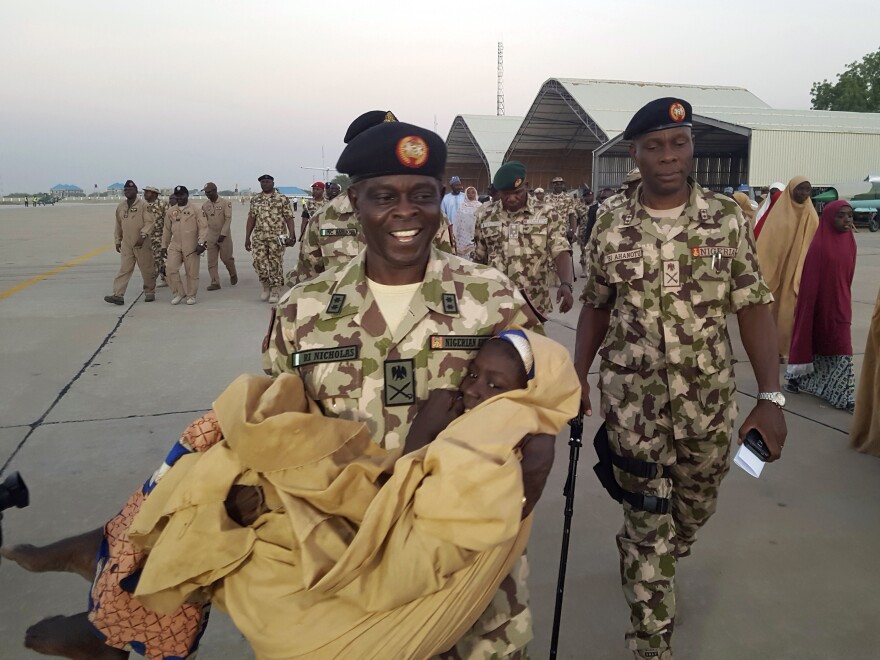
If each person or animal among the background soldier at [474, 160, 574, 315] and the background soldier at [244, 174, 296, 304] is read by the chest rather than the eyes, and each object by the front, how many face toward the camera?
2

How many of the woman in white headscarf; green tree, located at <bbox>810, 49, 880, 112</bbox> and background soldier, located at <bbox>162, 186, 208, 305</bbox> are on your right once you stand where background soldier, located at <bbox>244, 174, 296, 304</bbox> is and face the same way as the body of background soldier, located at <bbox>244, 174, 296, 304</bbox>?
1

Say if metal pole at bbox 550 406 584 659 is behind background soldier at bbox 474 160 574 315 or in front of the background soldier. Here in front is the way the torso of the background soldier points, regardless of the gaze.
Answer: in front

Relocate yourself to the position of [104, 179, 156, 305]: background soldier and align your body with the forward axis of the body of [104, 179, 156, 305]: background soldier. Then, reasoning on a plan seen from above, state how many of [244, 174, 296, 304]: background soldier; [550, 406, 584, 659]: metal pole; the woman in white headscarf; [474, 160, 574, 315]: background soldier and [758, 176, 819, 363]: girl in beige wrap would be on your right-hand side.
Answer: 0

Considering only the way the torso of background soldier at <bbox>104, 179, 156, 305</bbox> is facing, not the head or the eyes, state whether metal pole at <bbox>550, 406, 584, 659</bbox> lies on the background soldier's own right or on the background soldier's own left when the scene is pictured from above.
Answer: on the background soldier's own left

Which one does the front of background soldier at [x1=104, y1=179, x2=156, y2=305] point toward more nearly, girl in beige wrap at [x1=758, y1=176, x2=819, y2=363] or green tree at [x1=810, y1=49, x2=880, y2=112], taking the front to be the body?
the girl in beige wrap

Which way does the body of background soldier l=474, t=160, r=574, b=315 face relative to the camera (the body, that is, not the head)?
toward the camera

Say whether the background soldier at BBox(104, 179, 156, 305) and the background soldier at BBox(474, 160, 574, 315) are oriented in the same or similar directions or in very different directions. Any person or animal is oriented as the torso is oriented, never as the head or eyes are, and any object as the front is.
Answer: same or similar directions

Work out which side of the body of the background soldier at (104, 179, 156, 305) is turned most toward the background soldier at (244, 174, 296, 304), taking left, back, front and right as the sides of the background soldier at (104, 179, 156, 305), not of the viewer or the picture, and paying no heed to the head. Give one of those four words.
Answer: left

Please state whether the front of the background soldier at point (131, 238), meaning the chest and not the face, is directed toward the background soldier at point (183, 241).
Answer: no

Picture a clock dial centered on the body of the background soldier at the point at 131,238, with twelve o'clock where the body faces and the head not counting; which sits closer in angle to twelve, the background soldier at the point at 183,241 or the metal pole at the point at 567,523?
the metal pole

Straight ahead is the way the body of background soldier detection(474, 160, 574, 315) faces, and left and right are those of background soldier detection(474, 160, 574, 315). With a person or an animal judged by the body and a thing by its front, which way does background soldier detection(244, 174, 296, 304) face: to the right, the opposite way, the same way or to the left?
the same way

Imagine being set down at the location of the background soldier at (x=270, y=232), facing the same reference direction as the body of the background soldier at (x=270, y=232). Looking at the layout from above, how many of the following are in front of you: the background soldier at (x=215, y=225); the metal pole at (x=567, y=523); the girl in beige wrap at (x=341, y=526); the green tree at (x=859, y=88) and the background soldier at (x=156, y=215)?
2

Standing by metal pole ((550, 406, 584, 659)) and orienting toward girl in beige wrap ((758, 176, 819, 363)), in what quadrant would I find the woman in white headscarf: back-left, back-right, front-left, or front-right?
front-left

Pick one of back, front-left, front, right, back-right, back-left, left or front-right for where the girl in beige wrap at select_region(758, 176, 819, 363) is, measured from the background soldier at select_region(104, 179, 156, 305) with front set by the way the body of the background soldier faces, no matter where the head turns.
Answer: left

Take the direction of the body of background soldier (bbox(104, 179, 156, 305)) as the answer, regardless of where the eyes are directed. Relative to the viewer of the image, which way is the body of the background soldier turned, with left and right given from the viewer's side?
facing the viewer and to the left of the viewer

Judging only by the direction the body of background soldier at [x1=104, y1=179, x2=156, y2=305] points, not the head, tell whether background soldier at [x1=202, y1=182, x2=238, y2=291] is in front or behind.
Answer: behind

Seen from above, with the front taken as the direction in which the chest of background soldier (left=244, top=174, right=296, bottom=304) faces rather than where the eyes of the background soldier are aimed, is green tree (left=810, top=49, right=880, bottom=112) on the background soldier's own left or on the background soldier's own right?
on the background soldier's own left

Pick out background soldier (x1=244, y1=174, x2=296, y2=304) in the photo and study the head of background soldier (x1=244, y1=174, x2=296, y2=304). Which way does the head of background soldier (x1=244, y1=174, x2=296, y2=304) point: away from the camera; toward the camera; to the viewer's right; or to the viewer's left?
toward the camera
